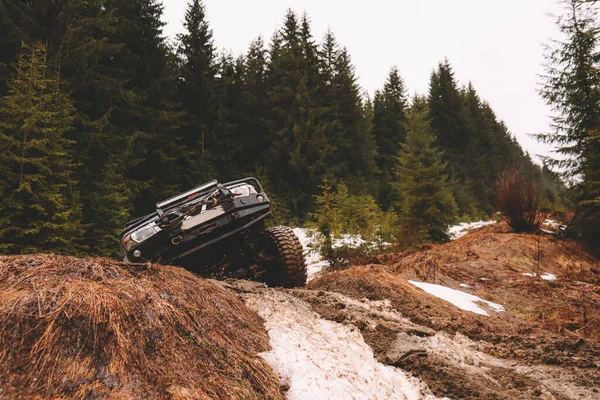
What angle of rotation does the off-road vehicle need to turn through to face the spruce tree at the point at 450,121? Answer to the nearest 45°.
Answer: approximately 135° to its left

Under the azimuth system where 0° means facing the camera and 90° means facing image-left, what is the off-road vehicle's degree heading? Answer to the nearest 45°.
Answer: approximately 0°

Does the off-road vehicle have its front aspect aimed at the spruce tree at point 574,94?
no

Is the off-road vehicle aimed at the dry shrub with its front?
no

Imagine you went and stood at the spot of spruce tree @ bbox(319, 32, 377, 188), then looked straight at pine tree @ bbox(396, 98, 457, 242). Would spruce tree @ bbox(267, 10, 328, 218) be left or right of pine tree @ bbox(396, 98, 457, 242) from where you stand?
right

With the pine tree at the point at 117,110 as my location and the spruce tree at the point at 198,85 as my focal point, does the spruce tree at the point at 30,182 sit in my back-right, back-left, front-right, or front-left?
back-right

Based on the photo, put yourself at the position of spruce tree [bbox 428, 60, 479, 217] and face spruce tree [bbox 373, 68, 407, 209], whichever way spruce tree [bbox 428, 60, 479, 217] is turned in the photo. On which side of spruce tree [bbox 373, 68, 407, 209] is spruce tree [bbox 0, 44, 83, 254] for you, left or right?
left

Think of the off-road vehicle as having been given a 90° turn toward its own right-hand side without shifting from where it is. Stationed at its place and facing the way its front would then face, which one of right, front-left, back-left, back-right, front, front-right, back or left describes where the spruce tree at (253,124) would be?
right

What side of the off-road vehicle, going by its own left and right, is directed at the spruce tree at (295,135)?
back

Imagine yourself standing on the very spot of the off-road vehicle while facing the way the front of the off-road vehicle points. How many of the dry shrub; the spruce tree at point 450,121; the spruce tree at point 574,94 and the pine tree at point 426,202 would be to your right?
0

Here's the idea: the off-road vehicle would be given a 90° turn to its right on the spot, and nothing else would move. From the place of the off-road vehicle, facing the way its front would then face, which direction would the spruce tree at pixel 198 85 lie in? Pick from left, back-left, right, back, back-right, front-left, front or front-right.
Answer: right

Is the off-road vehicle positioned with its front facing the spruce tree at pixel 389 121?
no

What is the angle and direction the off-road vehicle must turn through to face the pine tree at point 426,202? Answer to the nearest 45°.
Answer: approximately 135° to its left
